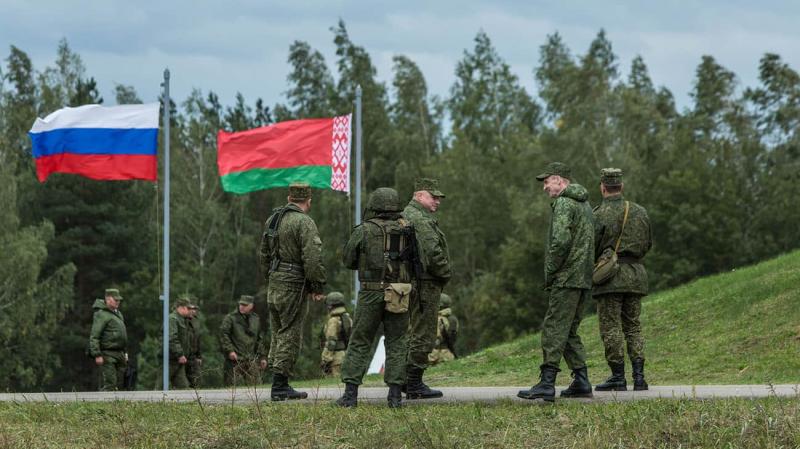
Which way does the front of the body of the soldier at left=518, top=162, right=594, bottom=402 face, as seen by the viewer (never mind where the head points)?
to the viewer's left

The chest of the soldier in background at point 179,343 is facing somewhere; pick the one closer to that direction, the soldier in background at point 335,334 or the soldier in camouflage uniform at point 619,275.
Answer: the soldier in background

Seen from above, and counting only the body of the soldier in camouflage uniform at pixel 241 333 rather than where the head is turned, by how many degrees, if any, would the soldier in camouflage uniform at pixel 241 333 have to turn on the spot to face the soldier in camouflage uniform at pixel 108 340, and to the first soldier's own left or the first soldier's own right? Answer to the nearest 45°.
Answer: approximately 45° to the first soldier's own right

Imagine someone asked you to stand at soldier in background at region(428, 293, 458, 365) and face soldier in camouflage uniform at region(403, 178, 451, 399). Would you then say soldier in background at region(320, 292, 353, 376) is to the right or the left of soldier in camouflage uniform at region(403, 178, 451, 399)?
right
